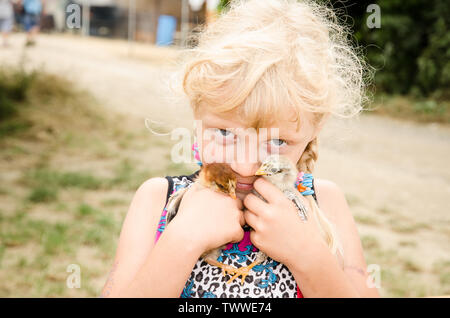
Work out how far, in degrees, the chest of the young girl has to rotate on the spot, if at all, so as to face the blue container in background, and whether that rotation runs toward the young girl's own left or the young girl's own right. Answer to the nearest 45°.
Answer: approximately 180°

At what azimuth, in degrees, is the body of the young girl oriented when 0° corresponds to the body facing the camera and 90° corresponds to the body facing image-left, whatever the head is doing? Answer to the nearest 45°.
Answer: approximately 0°

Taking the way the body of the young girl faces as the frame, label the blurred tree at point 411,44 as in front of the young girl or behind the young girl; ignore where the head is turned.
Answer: behind

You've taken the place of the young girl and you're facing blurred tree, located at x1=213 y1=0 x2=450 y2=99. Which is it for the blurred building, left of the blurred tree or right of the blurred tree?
left

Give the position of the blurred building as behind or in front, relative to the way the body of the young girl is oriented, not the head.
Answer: behind
